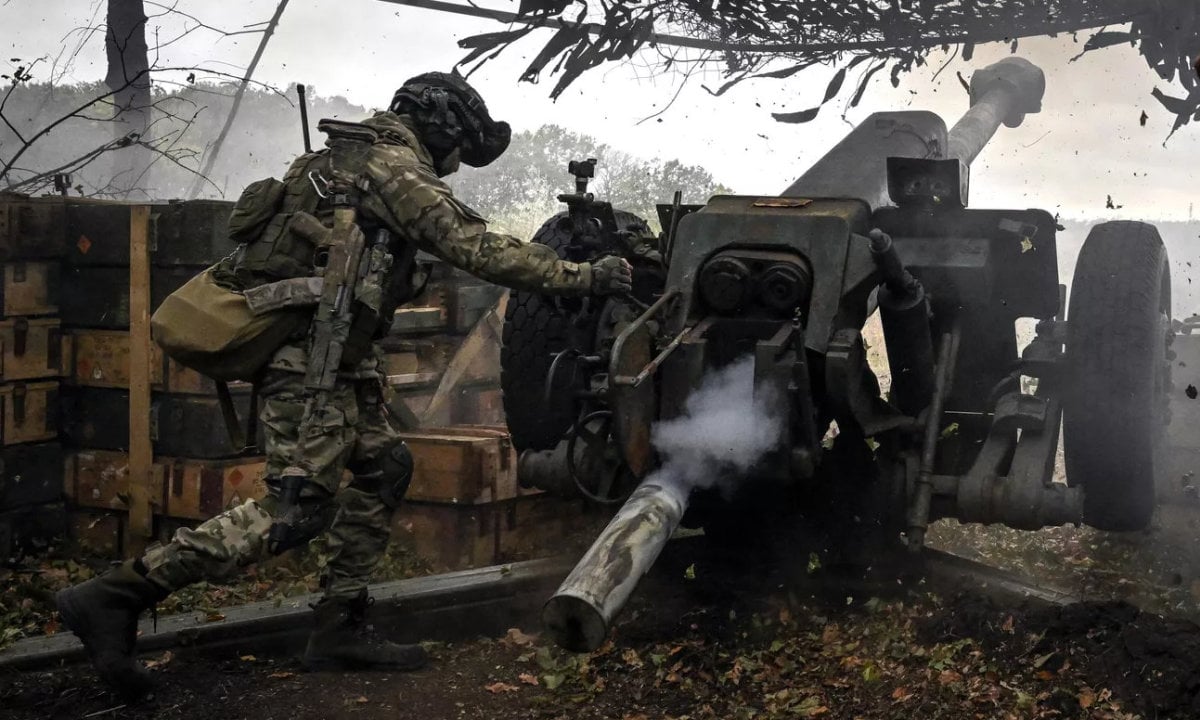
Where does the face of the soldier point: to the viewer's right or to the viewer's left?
to the viewer's right

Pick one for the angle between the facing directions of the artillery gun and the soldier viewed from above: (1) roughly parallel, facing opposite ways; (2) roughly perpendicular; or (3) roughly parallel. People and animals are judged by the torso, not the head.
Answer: roughly parallel

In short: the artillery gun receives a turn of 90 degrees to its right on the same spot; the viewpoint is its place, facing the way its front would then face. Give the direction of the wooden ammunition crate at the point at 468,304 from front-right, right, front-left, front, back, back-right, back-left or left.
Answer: back

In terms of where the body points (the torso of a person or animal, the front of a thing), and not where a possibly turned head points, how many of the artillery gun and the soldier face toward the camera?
0

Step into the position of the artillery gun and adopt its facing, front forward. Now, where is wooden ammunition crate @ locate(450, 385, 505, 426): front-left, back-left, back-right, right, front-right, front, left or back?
left

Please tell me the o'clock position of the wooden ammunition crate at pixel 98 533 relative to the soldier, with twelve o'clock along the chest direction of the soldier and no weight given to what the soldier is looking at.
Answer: The wooden ammunition crate is roughly at 8 o'clock from the soldier.

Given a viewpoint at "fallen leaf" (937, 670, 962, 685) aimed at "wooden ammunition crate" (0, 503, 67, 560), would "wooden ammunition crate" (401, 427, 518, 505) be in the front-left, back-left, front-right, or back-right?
front-right

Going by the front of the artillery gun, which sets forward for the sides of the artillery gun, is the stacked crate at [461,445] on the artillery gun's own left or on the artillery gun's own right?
on the artillery gun's own left

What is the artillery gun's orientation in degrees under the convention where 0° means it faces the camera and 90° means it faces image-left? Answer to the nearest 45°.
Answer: approximately 225°

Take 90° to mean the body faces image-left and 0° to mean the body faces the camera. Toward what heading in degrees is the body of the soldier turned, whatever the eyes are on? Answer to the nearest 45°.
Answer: approximately 270°
